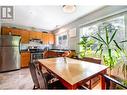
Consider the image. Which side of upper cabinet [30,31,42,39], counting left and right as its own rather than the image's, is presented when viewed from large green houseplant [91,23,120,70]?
front

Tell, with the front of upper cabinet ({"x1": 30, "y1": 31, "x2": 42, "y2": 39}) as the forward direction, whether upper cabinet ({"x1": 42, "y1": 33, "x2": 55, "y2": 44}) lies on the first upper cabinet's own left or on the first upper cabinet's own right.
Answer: on the first upper cabinet's own left

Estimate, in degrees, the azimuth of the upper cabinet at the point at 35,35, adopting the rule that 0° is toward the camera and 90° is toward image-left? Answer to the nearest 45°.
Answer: approximately 0°

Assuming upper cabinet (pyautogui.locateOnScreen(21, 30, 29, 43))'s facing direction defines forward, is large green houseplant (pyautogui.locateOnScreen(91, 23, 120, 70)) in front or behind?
in front

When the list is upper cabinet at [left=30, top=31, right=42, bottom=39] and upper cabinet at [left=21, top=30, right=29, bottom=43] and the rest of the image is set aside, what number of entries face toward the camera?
2

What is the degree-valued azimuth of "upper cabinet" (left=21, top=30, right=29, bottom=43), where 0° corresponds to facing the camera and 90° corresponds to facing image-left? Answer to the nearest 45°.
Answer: approximately 0°

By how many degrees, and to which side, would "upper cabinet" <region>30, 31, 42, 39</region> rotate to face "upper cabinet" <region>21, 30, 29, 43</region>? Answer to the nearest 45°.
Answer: approximately 45° to its right

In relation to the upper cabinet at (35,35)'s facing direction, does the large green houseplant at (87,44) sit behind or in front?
in front

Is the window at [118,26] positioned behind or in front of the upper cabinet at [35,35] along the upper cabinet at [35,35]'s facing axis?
in front
